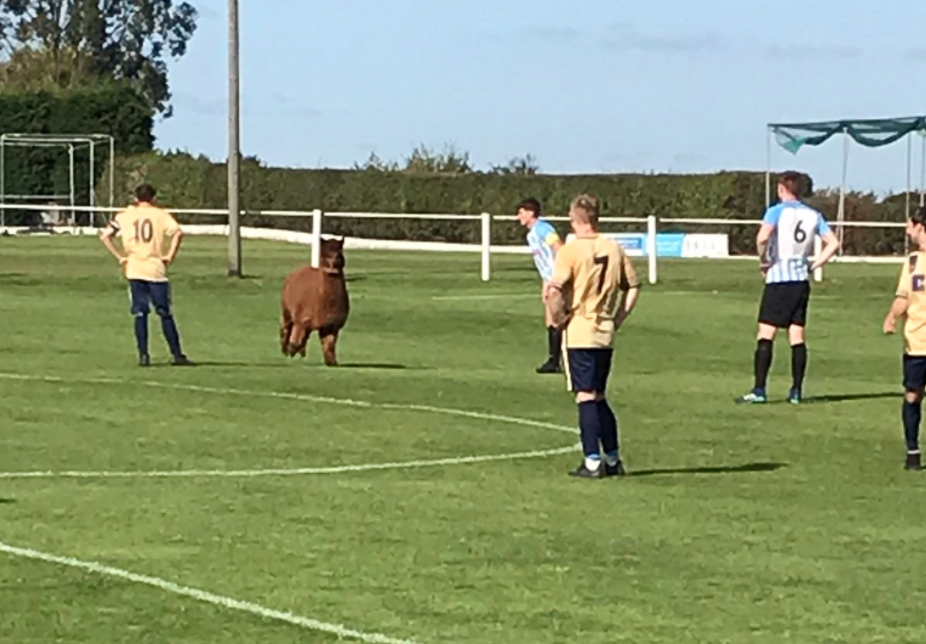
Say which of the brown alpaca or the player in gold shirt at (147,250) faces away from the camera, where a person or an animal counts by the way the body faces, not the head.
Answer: the player in gold shirt

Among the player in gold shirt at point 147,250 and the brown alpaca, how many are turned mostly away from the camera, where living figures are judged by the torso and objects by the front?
1

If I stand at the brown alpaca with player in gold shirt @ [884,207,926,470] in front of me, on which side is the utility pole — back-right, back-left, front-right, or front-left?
back-left

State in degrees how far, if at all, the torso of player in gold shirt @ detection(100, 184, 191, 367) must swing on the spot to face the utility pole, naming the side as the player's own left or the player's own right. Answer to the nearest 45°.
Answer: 0° — they already face it

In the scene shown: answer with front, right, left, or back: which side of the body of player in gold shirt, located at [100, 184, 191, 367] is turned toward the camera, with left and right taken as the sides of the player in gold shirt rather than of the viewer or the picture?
back

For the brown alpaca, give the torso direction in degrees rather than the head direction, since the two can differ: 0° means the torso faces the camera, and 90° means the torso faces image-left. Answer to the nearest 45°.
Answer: approximately 315°

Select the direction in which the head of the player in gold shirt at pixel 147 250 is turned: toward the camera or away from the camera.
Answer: away from the camera

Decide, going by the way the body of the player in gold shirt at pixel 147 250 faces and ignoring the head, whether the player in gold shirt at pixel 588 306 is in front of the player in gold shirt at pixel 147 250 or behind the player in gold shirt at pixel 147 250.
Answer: behind

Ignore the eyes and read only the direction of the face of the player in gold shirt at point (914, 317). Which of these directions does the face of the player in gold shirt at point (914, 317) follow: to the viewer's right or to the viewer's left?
to the viewer's left

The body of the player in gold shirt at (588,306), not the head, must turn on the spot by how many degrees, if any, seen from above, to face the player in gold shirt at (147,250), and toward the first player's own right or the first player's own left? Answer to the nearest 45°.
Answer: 0° — they already face them

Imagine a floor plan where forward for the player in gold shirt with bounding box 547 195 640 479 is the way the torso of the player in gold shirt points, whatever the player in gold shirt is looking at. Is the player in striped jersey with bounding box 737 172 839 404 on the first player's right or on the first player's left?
on the first player's right
